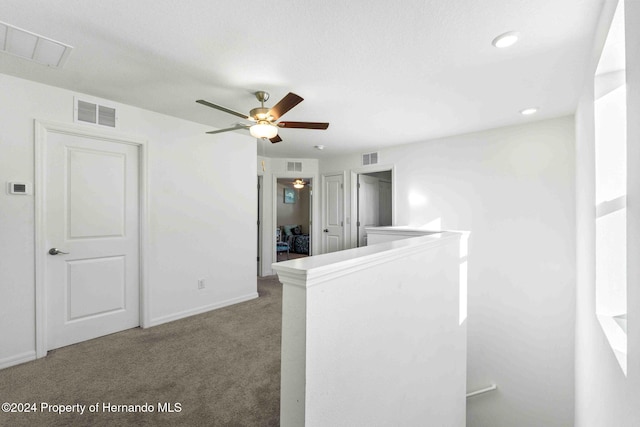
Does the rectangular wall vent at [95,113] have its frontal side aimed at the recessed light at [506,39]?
yes

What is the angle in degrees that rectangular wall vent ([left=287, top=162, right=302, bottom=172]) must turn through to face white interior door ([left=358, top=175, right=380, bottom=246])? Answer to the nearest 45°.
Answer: approximately 90° to its left

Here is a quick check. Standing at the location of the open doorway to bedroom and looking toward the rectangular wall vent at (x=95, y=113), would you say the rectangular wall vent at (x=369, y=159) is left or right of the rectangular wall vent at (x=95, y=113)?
left

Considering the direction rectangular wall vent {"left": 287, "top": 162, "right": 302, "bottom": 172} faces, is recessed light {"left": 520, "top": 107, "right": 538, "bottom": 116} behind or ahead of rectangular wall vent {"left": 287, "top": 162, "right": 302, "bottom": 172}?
ahead

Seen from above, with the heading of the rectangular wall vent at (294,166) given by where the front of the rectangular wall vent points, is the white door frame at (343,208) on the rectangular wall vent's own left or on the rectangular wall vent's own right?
on the rectangular wall vent's own left

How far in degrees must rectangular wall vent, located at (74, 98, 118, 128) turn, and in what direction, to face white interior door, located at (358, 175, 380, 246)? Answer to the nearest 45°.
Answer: approximately 45° to its left

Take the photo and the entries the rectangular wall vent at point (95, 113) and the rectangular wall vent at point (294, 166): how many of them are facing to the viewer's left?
0

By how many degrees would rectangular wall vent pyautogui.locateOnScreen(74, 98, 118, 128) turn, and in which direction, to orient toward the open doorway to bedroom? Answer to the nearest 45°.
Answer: approximately 90° to its left

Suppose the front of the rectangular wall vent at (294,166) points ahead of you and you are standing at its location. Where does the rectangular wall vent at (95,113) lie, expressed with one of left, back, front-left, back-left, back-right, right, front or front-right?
front-right

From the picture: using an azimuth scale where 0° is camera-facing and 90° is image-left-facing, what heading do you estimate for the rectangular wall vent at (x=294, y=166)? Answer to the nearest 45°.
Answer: approximately 0°

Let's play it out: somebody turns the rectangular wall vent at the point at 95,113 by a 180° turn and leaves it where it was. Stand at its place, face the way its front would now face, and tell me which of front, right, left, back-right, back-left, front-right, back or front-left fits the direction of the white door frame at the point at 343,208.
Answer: back-right

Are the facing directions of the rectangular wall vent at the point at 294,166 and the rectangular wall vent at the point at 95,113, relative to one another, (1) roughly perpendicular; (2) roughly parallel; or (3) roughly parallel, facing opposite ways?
roughly perpendicular

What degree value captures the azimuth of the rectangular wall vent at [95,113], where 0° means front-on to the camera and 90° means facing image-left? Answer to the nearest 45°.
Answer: approximately 315°
